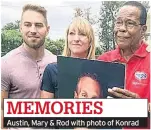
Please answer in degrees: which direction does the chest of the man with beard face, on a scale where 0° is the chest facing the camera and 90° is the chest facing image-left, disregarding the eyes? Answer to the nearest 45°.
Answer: approximately 315°

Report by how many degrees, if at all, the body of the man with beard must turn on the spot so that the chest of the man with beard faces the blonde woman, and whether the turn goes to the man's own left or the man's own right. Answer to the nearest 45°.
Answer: approximately 45° to the man's own left
